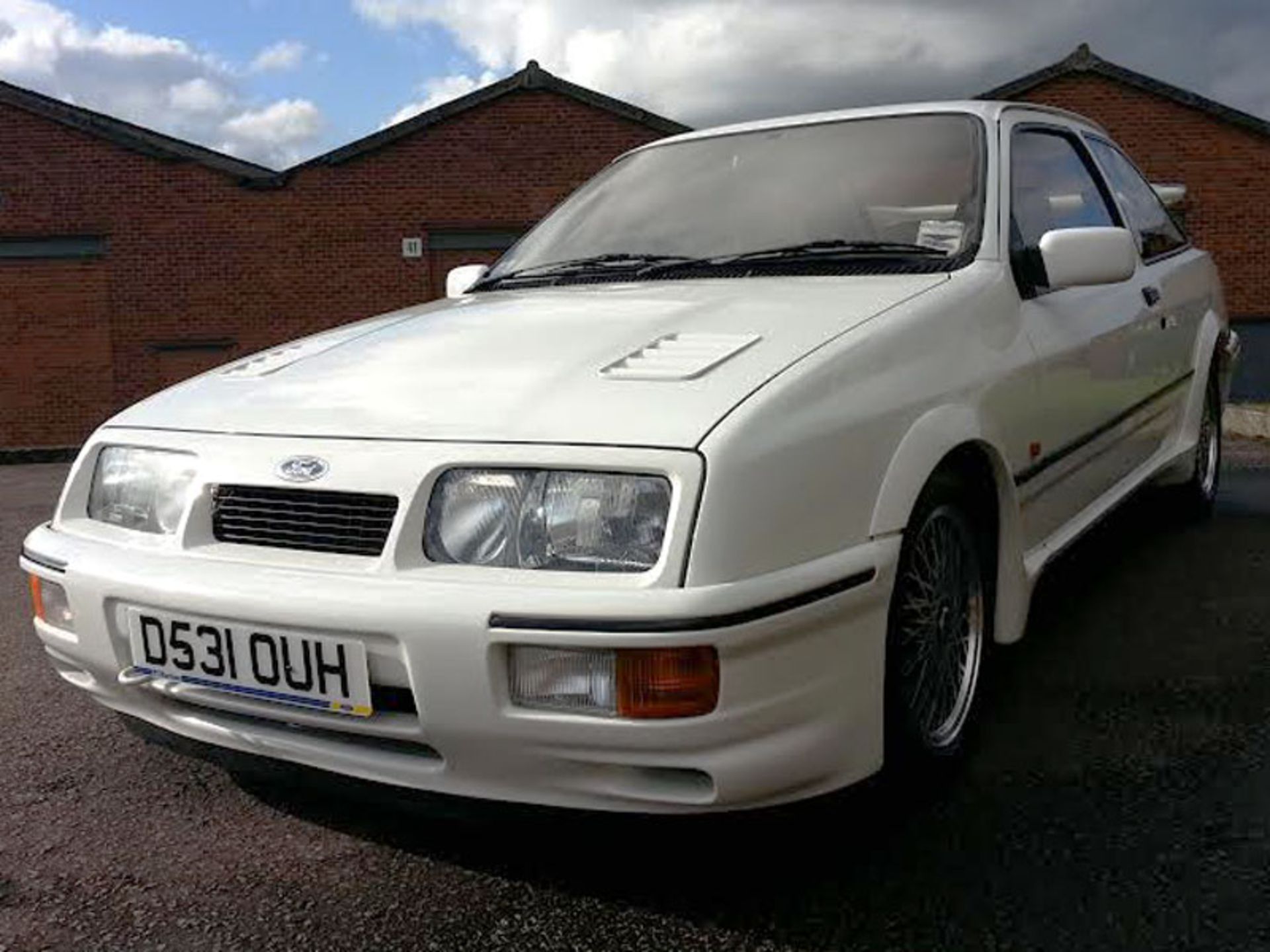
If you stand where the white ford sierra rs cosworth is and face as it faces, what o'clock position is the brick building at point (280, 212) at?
The brick building is roughly at 4 o'clock from the white ford sierra rs cosworth.

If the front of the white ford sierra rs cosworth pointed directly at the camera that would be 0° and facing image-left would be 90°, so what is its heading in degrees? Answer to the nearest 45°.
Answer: approximately 45°

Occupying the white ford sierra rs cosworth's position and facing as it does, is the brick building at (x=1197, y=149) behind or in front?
behind
